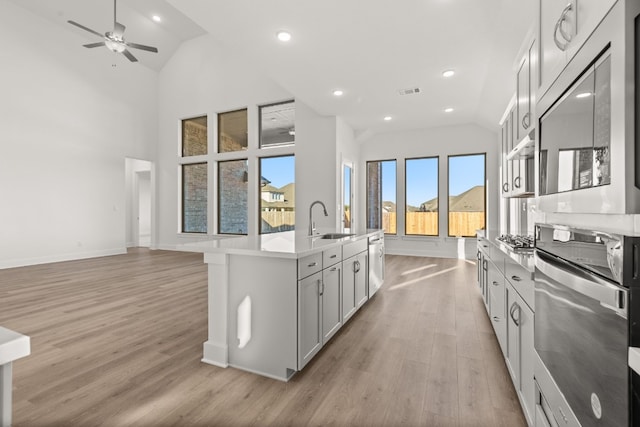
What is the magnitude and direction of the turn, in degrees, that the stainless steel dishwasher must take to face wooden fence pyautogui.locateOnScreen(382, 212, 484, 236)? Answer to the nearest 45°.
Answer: approximately 90° to its left

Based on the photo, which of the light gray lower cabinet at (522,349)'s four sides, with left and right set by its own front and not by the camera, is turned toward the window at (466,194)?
right

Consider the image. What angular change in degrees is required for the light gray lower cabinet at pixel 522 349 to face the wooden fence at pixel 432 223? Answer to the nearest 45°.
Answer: approximately 90° to its right

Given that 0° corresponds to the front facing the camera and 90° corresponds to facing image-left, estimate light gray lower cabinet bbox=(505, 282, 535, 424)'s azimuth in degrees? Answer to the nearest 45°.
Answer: approximately 90°

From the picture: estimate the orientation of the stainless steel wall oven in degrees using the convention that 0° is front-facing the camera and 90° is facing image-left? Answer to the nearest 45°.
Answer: approximately 45°

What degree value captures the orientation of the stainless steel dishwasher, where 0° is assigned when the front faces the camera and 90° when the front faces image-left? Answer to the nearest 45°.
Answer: approximately 270°

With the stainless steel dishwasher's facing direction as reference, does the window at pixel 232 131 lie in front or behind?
behind

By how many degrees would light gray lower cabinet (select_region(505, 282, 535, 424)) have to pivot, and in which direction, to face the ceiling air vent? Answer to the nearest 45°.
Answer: approximately 45° to its right

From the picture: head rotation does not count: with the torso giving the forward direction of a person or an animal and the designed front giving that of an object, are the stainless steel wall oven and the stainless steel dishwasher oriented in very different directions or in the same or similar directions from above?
very different directions

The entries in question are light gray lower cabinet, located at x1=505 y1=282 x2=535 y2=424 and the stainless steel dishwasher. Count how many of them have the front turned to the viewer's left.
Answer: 1
